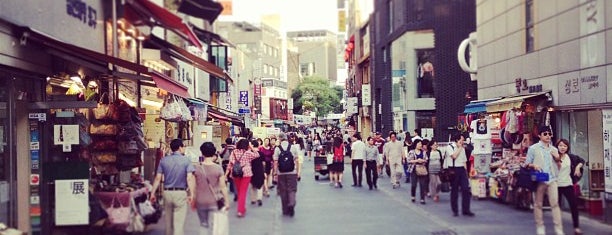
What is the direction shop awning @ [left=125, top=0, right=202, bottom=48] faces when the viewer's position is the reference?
facing to the right of the viewer

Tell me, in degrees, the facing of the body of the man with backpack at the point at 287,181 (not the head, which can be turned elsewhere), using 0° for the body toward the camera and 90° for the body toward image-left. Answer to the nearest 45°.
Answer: approximately 180°

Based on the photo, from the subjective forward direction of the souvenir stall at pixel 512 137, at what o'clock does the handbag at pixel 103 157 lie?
The handbag is roughly at 12 o'clock from the souvenir stall.

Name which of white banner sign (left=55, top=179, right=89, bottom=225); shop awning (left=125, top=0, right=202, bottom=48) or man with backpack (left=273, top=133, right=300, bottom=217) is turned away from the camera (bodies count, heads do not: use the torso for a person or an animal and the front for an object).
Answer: the man with backpack

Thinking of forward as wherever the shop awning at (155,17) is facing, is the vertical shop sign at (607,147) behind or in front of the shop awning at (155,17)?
in front

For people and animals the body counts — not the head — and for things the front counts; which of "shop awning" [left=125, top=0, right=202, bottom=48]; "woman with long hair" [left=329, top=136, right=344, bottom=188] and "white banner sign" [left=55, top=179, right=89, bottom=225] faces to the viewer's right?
the shop awning

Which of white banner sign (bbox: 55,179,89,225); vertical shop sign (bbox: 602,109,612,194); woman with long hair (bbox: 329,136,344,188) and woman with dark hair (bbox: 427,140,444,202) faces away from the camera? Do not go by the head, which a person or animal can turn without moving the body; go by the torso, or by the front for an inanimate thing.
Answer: woman with long hair (bbox: 329,136,344,188)

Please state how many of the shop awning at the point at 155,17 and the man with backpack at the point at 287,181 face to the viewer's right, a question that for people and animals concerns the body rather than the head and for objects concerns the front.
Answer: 1

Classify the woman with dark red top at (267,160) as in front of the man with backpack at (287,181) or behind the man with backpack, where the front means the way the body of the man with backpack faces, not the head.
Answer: in front

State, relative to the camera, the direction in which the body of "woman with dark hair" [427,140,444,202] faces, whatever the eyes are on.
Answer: toward the camera

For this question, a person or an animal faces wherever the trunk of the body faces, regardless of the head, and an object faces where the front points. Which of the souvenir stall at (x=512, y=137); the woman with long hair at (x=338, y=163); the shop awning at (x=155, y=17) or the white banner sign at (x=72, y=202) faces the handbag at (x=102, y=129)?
the souvenir stall

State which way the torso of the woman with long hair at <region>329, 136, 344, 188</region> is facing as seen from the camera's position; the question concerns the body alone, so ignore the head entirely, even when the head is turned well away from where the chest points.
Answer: away from the camera

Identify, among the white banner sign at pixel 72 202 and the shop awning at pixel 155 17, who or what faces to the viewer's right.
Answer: the shop awning

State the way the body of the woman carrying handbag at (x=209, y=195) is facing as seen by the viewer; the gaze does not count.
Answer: away from the camera

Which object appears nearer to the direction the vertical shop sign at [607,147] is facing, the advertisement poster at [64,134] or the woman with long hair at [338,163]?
the advertisement poster
